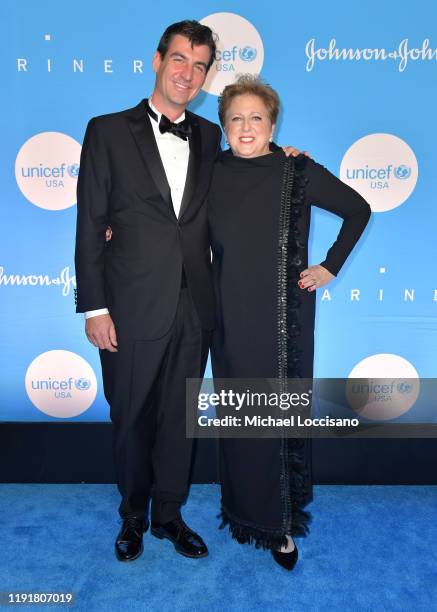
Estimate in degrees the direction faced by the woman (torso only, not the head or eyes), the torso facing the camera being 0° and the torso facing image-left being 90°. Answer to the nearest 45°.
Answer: approximately 0°
